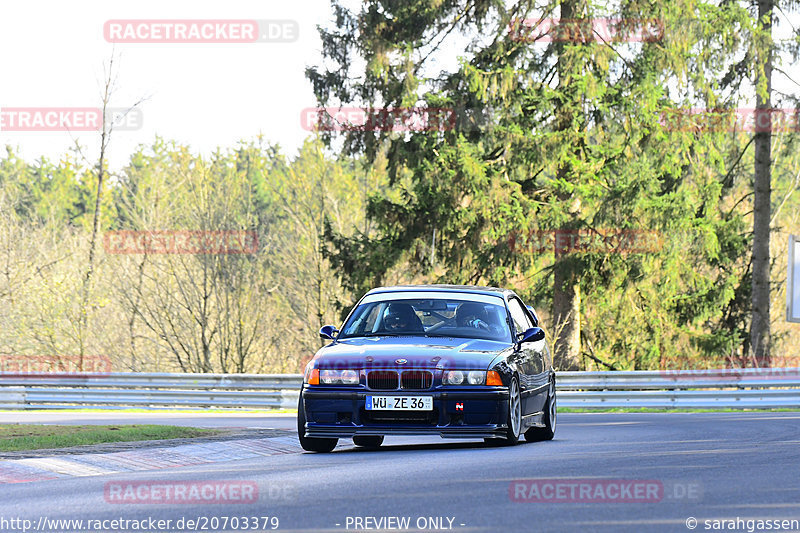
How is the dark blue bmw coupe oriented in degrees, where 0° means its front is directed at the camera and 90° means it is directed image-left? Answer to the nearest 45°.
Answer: approximately 0°

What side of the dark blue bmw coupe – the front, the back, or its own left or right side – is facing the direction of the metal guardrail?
back
